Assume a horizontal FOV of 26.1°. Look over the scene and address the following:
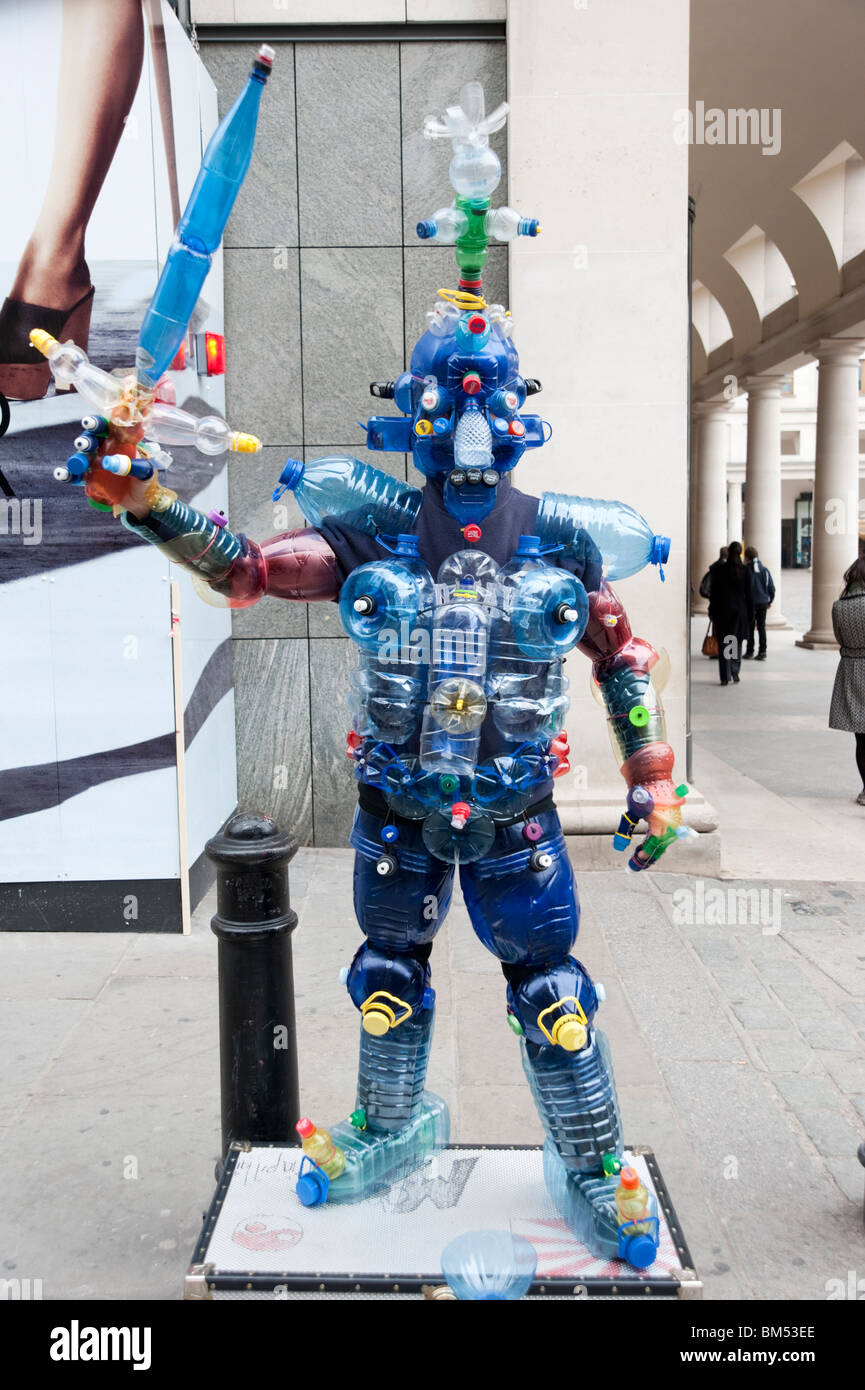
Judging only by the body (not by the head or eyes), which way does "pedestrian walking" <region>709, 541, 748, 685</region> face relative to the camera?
away from the camera

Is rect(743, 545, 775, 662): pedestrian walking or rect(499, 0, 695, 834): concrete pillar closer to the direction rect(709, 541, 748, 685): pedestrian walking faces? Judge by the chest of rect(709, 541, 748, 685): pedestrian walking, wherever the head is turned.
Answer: the pedestrian walking

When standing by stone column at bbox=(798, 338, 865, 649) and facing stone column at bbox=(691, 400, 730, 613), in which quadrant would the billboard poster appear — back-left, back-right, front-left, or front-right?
back-left

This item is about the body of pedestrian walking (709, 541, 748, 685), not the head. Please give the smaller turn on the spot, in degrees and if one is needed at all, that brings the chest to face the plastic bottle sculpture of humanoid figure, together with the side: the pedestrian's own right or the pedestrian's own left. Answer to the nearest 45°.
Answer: approximately 180°

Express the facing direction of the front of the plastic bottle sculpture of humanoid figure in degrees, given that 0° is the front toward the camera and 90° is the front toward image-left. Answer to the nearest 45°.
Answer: approximately 0°
